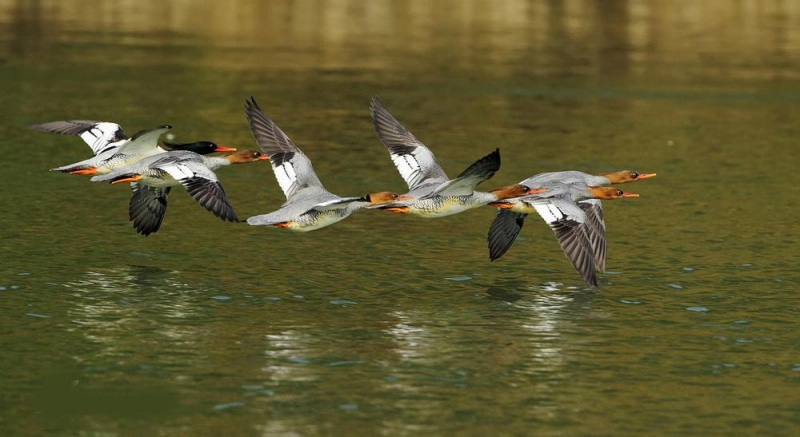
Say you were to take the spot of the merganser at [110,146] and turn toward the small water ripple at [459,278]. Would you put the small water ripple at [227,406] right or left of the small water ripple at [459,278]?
right

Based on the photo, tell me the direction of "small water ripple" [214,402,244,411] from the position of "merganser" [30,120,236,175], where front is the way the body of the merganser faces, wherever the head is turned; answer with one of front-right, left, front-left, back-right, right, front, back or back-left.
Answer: right

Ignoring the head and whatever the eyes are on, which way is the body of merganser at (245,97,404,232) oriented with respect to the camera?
to the viewer's right

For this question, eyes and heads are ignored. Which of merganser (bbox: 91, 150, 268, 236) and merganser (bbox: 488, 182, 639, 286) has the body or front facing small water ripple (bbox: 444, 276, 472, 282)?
merganser (bbox: 91, 150, 268, 236)

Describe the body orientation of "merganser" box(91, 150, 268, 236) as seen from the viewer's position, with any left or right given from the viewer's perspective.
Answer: facing to the right of the viewer

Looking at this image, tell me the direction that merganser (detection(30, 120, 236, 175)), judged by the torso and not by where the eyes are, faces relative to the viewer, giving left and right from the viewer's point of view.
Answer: facing to the right of the viewer

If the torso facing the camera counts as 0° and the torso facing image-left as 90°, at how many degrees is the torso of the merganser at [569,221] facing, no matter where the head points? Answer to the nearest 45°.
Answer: approximately 270°

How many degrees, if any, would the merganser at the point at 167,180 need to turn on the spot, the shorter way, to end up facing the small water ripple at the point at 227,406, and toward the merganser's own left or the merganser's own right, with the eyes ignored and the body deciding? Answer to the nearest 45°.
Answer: approximately 90° to the merganser's own right

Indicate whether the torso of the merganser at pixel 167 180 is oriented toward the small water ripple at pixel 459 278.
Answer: yes

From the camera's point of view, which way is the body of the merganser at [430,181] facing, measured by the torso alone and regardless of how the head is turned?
to the viewer's right
